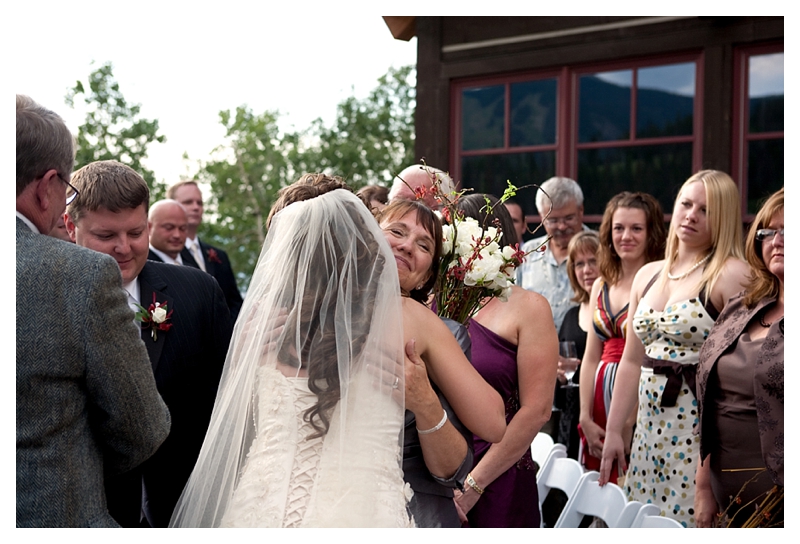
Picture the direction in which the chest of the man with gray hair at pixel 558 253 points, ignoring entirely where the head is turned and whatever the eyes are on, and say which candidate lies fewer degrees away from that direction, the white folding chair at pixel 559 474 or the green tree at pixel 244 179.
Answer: the white folding chair

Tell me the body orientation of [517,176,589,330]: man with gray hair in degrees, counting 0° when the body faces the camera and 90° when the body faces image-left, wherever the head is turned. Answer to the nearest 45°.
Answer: approximately 45°

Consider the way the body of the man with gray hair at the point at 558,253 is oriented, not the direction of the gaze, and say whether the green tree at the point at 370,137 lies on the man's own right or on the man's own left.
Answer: on the man's own right

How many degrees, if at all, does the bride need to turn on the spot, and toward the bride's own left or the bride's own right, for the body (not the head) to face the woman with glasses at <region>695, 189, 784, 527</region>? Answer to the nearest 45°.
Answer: approximately 90° to the bride's own right

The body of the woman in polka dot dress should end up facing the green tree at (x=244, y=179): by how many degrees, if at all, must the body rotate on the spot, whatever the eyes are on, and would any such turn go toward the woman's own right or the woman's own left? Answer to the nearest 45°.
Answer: approximately 90° to the woman's own right

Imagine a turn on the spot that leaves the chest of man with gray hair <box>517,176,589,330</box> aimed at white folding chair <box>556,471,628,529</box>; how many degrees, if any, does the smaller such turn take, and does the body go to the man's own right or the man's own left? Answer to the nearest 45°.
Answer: approximately 45° to the man's own left

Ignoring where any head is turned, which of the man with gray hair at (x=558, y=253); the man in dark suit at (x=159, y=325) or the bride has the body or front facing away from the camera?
the bride

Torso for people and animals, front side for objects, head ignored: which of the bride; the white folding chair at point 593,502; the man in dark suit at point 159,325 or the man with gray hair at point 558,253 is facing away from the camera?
the bride

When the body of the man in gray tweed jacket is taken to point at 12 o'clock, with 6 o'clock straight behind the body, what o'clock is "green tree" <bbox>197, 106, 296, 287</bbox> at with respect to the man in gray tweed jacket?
The green tree is roughly at 11 o'clock from the man in gray tweed jacket.

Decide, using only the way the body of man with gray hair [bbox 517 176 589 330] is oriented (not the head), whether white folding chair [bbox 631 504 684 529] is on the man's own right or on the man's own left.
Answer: on the man's own left

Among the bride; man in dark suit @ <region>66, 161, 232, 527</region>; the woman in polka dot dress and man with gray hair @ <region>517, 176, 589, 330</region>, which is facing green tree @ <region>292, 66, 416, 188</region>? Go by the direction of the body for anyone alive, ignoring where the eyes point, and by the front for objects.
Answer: the bride

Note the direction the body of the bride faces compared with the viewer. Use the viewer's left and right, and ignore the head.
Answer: facing away from the viewer

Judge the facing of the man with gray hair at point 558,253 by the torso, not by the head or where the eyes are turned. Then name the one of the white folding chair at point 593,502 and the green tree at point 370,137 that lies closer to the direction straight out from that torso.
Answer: the white folding chair
